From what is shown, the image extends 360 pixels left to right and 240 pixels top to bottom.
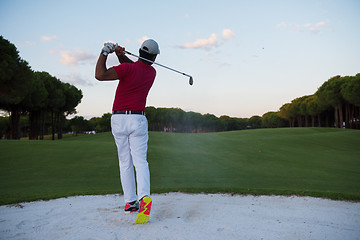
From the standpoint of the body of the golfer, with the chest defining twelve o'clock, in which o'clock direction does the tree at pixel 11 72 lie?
The tree is roughly at 11 o'clock from the golfer.

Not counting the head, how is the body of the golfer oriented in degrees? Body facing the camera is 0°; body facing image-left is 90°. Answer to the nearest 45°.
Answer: approximately 180°

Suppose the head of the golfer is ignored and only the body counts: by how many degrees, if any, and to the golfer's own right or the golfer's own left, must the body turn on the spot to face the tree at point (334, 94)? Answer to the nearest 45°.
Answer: approximately 45° to the golfer's own right

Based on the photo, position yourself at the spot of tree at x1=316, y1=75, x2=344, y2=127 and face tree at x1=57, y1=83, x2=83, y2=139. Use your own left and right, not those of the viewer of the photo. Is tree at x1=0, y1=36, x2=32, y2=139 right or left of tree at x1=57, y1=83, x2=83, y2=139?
left

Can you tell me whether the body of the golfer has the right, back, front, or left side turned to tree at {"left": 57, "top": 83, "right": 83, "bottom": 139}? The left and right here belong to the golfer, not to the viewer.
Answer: front
